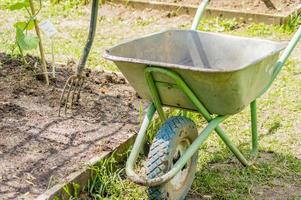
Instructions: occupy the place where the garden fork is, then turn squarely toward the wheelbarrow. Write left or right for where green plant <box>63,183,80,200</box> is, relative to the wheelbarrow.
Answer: right

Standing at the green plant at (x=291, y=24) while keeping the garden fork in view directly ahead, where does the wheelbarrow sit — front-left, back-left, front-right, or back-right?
front-left

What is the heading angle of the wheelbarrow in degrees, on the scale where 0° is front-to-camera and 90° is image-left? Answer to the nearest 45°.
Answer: approximately 45°

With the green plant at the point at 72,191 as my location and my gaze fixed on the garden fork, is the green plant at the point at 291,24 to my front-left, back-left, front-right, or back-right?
front-right

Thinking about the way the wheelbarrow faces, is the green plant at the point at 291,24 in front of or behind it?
behind

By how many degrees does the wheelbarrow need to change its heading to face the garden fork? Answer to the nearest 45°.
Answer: approximately 90° to its right

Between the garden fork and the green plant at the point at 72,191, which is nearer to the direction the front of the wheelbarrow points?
the green plant

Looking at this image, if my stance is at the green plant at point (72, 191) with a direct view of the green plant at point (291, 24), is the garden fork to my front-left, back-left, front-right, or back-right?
front-left

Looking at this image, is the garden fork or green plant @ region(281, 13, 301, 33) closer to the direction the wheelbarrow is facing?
the garden fork

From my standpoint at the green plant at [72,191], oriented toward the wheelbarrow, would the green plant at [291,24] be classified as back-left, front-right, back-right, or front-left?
front-left

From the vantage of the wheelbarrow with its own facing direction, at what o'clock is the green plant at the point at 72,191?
The green plant is roughly at 1 o'clock from the wheelbarrow.
